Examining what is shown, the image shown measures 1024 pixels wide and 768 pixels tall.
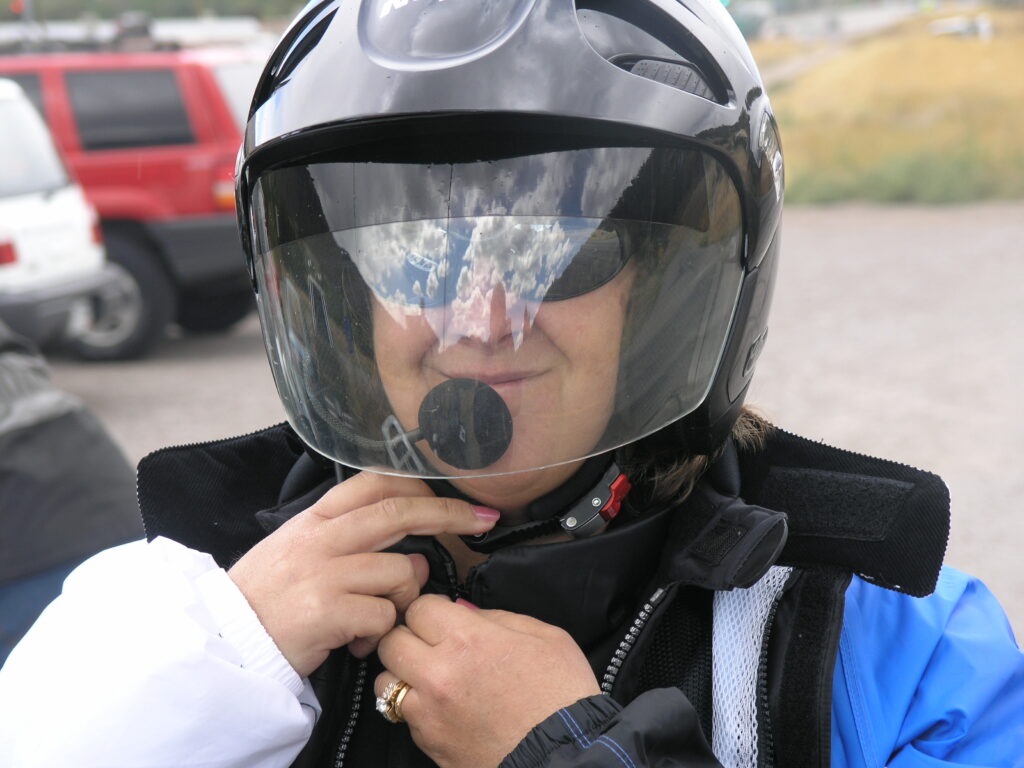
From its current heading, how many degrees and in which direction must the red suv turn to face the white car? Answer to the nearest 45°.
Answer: approximately 90° to its left

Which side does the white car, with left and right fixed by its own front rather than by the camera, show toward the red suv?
right

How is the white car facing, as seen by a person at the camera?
facing away from the viewer and to the left of the viewer

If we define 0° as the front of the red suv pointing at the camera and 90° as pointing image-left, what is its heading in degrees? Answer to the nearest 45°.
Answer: approximately 135°
